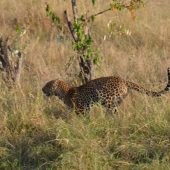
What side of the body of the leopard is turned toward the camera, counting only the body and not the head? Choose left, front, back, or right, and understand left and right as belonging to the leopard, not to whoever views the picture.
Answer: left

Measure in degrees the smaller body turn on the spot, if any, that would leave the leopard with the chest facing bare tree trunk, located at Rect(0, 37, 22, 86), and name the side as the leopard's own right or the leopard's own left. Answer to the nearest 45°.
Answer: approximately 45° to the leopard's own right
